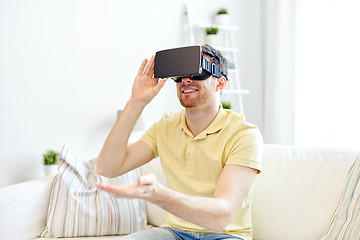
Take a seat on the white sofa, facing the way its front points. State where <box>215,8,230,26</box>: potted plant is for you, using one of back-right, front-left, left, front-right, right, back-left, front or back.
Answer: back

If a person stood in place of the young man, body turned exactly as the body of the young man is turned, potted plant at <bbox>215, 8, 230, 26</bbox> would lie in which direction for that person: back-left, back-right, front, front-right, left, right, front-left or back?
back-right

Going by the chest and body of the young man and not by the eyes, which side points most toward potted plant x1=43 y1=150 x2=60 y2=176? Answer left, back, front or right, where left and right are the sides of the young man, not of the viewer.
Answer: right

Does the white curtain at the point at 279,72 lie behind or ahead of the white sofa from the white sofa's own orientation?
behind

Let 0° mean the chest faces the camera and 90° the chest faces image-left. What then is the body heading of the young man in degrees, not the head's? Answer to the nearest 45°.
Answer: approximately 45°

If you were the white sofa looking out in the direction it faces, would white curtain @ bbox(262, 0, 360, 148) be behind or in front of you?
behind

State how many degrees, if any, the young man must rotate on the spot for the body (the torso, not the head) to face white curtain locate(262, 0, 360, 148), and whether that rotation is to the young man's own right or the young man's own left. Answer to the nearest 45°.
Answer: approximately 180°

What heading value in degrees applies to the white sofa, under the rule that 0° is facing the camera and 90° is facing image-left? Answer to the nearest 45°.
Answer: approximately 0°

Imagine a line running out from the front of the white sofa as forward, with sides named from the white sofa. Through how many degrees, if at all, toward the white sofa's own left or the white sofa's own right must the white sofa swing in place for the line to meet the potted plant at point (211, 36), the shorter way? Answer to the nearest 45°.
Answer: approximately 180°

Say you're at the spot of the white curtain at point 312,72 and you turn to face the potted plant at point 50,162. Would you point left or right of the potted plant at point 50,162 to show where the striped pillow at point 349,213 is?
left

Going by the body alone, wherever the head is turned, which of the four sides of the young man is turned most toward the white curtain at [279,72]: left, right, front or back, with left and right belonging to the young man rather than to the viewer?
back

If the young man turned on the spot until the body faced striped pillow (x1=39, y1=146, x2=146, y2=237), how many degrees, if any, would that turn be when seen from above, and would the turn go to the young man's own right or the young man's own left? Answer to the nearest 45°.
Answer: approximately 90° to the young man's own right

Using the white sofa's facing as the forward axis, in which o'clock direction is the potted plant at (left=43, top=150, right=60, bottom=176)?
The potted plant is roughly at 4 o'clock from the white sofa.

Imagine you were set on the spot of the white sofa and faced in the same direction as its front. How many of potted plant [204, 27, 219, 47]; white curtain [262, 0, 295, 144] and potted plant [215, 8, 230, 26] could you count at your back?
3
